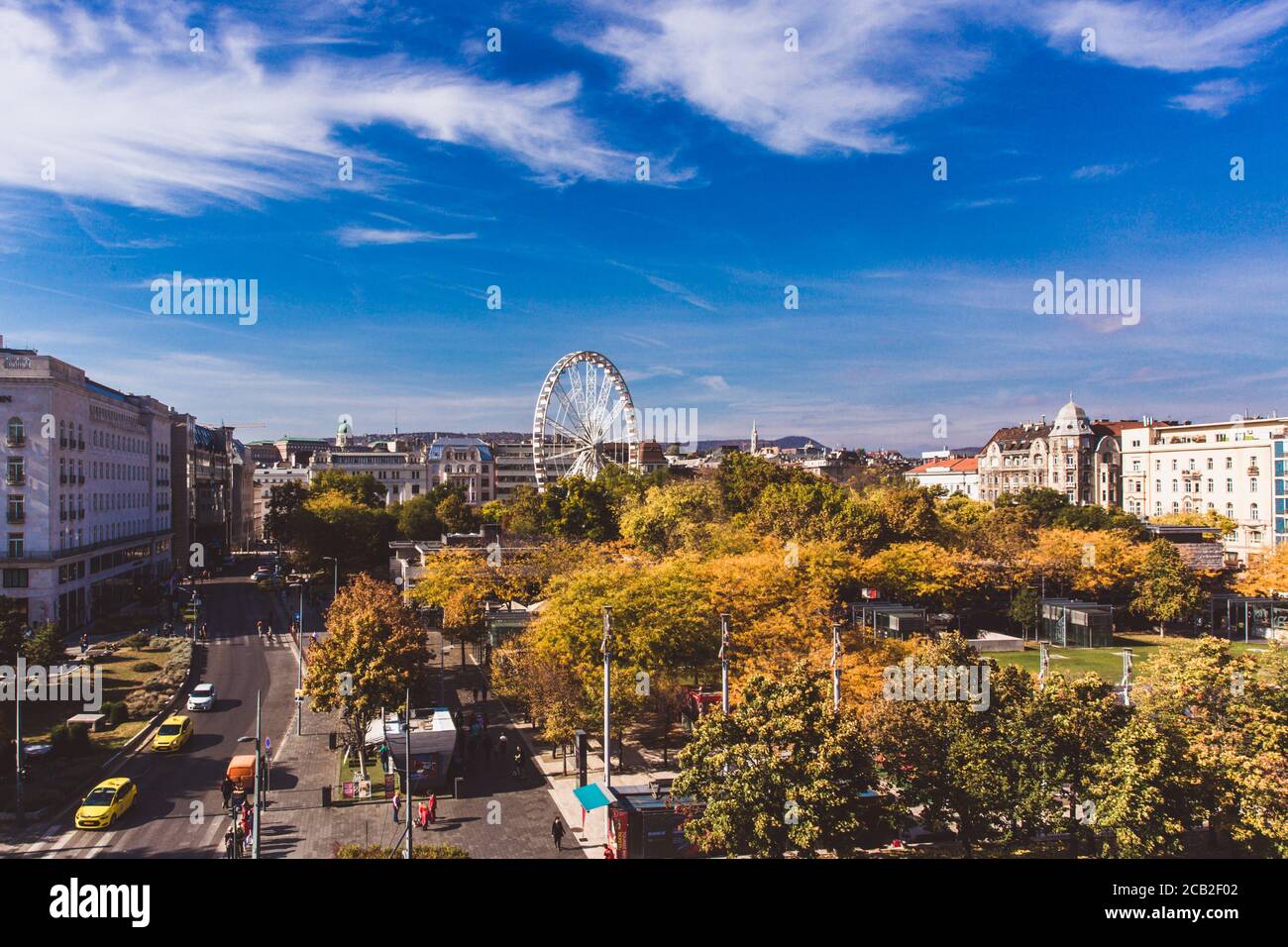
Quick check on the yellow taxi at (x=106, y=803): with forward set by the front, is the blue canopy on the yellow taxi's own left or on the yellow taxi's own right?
on the yellow taxi's own left

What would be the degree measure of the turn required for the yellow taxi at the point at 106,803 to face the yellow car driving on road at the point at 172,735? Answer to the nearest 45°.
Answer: approximately 135° to its right

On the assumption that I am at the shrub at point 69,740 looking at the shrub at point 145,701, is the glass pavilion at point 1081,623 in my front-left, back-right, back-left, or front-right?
front-right

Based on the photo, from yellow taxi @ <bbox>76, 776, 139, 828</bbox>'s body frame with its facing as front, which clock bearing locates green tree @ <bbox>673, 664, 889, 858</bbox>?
The green tree is roughly at 9 o'clock from the yellow taxi.

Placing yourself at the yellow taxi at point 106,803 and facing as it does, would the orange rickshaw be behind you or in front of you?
behind

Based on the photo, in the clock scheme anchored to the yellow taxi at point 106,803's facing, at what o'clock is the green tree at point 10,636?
The green tree is roughly at 4 o'clock from the yellow taxi.

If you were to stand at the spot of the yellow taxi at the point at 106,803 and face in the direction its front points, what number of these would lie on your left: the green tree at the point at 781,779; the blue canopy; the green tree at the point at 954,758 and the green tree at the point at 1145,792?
4

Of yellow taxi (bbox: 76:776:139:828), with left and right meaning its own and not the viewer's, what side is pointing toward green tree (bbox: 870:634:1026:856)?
left

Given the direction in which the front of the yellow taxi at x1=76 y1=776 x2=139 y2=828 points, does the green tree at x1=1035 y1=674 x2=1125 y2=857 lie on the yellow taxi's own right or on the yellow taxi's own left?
on the yellow taxi's own left

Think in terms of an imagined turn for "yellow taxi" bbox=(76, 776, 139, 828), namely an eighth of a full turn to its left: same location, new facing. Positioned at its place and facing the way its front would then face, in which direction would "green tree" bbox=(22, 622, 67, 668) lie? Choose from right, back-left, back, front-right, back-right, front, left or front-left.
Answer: back

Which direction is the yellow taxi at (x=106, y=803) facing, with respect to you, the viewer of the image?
facing the viewer and to the left of the viewer

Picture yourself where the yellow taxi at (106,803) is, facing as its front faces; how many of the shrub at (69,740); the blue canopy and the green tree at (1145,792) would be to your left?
2

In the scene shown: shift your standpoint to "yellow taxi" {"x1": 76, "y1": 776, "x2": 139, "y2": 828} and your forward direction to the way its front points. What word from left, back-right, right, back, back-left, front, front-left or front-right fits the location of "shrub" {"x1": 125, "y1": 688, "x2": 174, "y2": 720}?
back-right

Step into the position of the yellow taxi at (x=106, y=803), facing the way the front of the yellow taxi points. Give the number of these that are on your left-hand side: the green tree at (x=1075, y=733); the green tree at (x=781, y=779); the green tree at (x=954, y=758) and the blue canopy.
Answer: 4
